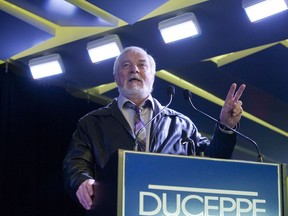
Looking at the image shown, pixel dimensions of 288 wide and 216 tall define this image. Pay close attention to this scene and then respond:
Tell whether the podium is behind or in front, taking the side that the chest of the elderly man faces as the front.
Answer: in front

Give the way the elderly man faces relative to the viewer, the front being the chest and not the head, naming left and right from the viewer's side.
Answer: facing the viewer
